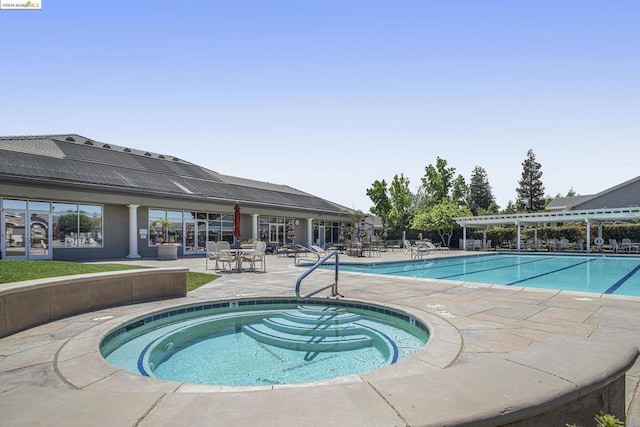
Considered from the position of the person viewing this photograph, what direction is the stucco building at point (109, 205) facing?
facing the viewer and to the right of the viewer

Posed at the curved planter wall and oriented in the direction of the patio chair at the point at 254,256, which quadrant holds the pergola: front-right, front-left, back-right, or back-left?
front-right

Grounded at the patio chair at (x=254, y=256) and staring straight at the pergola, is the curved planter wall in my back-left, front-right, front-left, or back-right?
back-right

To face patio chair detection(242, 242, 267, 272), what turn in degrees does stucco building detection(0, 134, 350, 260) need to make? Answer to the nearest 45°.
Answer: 0° — it already faces it

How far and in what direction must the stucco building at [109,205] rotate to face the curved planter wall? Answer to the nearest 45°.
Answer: approximately 45° to its right
